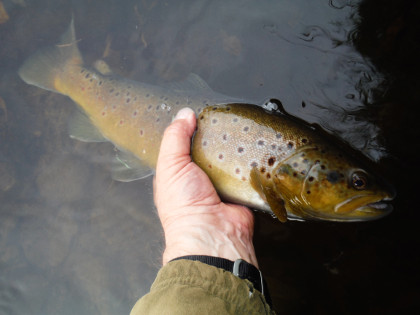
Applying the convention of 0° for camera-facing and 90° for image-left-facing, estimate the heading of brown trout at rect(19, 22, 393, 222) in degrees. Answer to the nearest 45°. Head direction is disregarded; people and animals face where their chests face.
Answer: approximately 270°
